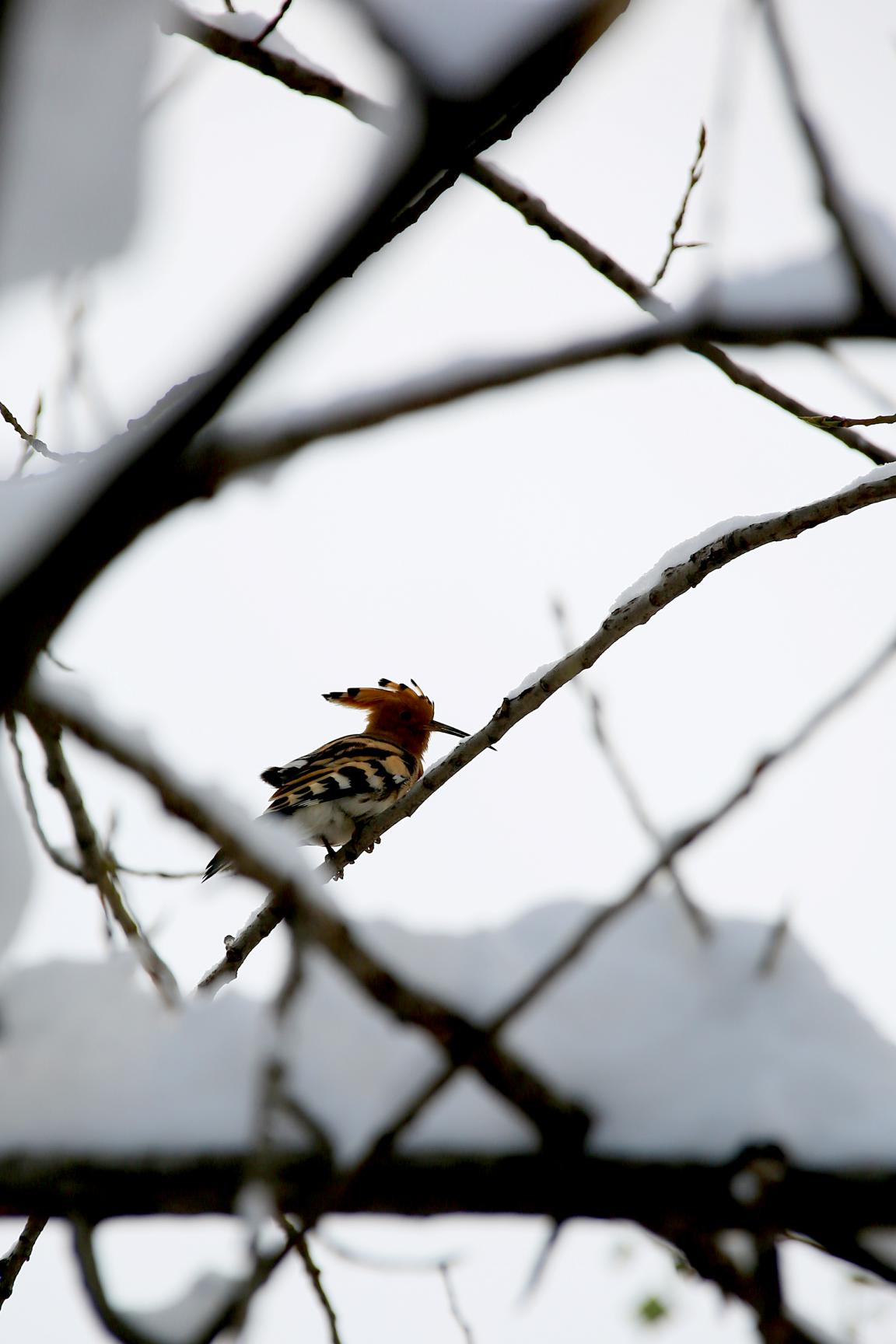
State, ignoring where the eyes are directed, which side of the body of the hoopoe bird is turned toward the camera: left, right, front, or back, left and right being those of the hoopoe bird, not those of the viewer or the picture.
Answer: right

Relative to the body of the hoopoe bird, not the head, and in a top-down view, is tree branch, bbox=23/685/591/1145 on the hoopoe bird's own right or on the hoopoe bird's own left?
on the hoopoe bird's own right

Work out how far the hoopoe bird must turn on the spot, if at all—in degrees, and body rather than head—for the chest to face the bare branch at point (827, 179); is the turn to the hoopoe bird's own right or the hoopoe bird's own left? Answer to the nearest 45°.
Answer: approximately 90° to the hoopoe bird's own right

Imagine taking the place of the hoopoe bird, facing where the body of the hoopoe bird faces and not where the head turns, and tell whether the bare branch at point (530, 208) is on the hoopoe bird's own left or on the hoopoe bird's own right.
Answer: on the hoopoe bird's own right

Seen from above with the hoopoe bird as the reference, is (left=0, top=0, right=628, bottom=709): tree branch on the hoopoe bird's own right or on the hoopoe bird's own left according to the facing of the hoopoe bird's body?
on the hoopoe bird's own right

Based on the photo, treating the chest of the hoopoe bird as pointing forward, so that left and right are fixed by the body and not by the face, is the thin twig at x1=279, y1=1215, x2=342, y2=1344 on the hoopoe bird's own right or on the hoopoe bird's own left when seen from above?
on the hoopoe bird's own right

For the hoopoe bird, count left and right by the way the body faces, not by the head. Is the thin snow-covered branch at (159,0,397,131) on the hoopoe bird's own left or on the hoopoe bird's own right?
on the hoopoe bird's own right
